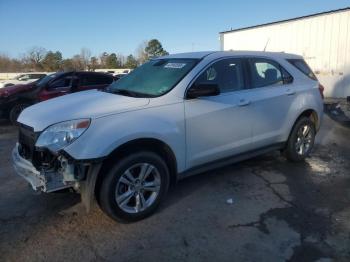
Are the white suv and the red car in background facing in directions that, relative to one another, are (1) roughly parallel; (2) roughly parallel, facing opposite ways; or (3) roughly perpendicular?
roughly parallel

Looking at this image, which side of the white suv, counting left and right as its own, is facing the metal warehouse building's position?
back

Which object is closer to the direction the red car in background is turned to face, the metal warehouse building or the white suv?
the white suv

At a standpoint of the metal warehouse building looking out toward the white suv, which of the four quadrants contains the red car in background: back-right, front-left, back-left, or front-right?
front-right

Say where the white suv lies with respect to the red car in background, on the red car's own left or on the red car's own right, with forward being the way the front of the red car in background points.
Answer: on the red car's own left

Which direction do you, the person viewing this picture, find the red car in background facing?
facing the viewer and to the left of the viewer

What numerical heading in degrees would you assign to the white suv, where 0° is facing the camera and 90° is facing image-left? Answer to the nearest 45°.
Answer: approximately 45°

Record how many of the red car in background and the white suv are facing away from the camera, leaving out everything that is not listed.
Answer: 0
